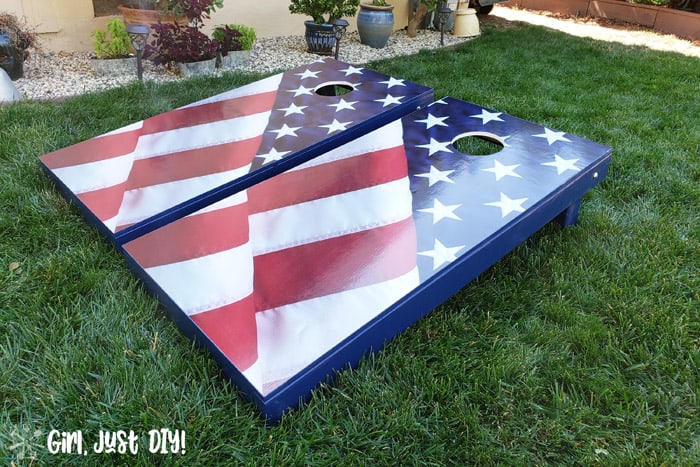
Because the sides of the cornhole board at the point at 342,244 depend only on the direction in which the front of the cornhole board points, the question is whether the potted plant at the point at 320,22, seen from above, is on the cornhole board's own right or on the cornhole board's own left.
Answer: on the cornhole board's own right

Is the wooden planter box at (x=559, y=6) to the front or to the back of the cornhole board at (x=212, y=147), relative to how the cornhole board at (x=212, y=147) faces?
to the back

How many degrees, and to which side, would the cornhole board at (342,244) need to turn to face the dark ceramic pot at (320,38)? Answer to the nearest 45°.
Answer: approximately 135° to its right

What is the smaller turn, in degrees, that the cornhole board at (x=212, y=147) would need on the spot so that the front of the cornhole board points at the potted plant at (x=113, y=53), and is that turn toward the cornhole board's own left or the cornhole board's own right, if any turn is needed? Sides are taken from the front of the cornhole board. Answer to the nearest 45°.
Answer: approximately 135° to the cornhole board's own right

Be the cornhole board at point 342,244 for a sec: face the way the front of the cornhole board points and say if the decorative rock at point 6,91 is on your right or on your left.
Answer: on your right

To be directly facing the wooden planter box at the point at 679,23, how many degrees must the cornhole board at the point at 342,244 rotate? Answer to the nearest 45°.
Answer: approximately 180°

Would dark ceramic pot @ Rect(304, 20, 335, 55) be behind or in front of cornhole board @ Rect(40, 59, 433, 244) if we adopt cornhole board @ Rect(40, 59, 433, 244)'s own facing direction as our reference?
behind

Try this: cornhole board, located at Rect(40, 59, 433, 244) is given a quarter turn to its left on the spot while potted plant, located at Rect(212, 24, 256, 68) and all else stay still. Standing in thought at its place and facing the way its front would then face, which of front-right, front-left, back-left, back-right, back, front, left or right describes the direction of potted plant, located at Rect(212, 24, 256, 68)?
back-left

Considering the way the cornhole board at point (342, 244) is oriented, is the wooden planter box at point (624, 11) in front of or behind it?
behind

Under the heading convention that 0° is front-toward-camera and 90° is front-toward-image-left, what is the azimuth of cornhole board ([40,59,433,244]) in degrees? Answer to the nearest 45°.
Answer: approximately 45°
